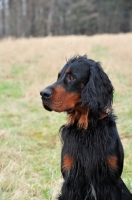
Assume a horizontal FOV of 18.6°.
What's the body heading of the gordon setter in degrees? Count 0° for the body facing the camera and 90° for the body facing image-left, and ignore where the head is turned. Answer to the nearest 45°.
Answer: approximately 45°
